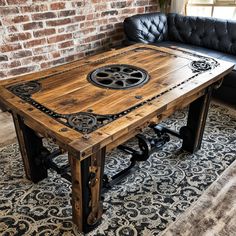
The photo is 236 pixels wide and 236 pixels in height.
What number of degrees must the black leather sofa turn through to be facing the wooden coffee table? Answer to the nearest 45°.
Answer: approximately 45° to its left

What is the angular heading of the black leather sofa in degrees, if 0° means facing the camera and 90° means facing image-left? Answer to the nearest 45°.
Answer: approximately 45°
